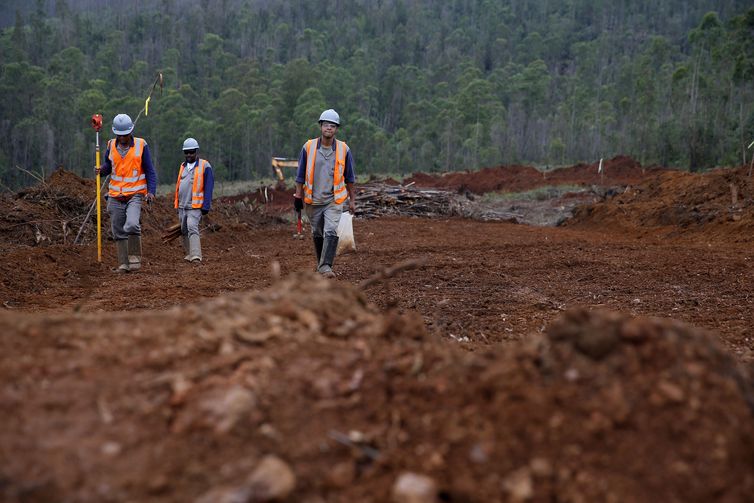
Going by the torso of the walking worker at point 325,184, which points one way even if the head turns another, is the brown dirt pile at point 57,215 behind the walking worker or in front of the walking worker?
behind

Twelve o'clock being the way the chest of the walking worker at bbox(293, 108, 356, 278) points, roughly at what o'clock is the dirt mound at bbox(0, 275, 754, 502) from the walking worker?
The dirt mound is roughly at 12 o'clock from the walking worker.

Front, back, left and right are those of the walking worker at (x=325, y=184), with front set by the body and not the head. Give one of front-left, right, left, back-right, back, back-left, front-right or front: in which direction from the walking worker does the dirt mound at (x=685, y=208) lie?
back-left

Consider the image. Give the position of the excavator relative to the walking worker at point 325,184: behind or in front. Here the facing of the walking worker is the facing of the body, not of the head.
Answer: behind

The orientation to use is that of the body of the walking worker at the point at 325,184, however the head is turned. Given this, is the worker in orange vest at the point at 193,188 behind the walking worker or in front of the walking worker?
behind

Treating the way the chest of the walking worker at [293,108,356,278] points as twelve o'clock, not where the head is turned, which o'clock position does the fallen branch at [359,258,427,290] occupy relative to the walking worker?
The fallen branch is roughly at 12 o'clock from the walking worker.

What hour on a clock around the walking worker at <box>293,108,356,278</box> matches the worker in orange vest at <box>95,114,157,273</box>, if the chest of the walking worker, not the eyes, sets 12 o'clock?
The worker in orange vest is roughly at 4 o'clock from the walking worker.

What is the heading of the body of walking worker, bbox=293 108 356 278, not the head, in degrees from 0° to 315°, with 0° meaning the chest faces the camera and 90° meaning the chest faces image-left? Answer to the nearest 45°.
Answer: approximately 0°

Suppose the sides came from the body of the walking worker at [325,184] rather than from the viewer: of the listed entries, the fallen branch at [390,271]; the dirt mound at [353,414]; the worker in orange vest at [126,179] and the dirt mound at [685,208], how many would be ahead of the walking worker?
2
